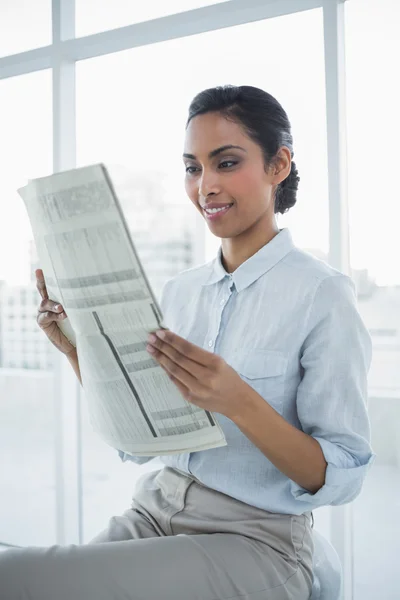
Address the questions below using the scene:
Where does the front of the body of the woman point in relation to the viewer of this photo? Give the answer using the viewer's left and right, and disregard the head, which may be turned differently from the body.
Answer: facing the viewer and to the left of the viewer

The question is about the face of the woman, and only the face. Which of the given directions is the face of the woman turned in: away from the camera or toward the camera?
toward the camera
